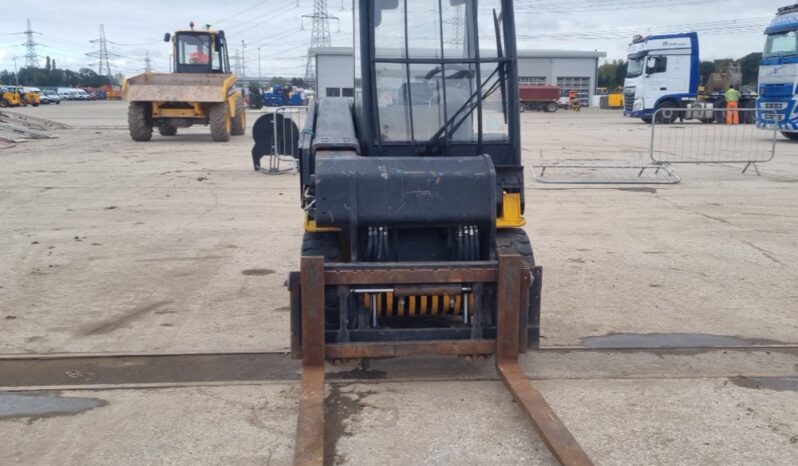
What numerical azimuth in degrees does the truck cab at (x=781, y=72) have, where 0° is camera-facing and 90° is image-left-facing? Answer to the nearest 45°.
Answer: approximately 45°

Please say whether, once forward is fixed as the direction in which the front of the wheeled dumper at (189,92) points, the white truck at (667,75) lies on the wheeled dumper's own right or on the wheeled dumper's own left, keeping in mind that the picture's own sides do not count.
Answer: on the wheeled dumper's own left

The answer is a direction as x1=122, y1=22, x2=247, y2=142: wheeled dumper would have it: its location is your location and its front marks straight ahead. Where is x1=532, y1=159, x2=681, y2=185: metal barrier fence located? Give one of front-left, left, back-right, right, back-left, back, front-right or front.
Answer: front-left

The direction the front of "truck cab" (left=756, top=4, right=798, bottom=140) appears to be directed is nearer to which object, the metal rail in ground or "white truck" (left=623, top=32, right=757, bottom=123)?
the metal rail in ground
